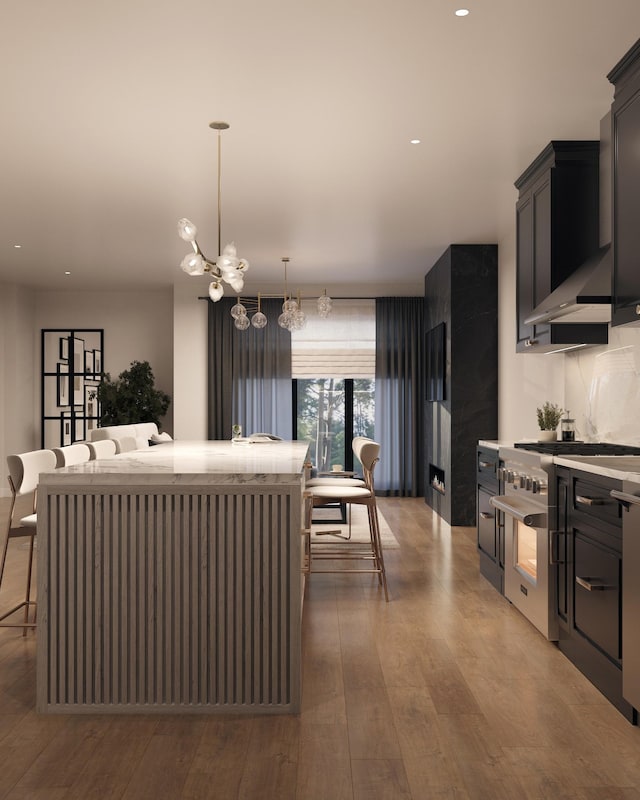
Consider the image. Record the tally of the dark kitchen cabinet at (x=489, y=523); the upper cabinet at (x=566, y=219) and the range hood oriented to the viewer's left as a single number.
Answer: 3

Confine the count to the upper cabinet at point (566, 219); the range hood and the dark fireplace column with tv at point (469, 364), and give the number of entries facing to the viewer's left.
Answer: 3

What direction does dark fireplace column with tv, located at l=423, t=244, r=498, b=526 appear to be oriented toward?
to the viewer's left

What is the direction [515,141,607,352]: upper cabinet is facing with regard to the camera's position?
facing to the left of the viewer

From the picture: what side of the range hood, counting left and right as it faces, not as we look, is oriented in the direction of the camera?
left

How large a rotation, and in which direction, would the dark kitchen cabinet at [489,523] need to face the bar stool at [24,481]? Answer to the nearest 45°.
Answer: approximately 45° to its left

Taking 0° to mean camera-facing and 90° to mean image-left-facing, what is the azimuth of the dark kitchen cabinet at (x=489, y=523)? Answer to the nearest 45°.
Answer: approximately 90°
